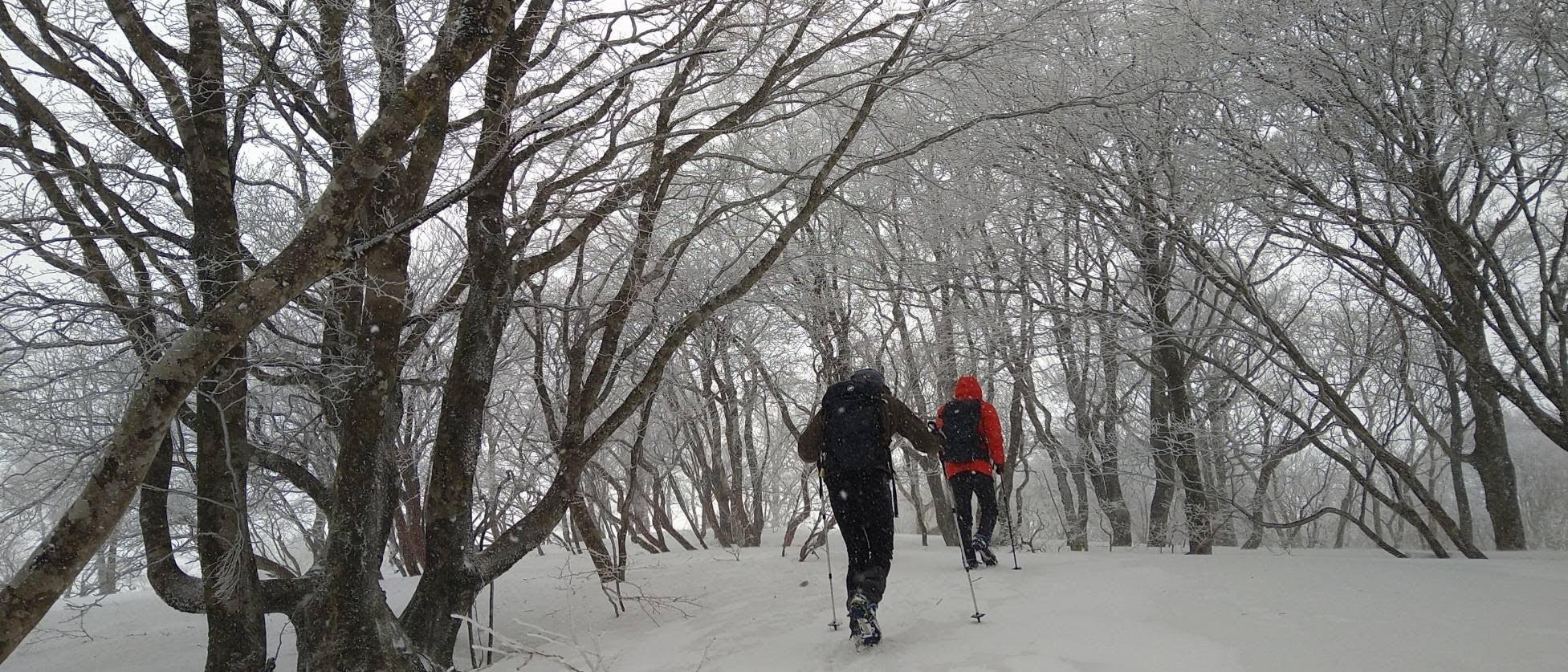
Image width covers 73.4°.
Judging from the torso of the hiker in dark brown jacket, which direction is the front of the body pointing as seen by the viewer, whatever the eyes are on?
away from the camera

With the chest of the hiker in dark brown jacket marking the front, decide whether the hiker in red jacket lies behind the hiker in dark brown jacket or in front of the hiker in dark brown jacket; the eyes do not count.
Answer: in front
